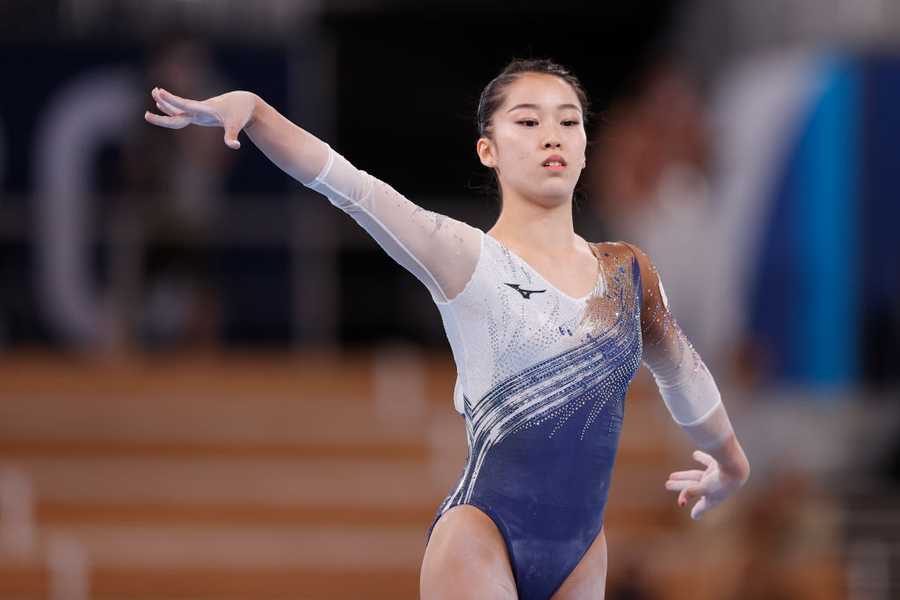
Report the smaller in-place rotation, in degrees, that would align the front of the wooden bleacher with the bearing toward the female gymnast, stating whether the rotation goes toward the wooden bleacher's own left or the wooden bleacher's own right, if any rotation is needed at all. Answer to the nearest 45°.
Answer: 0° — it already faces them

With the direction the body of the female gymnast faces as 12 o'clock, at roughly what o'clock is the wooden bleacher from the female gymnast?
The wooden bleacher is roughly at 7 o'clock from the female gymnast.

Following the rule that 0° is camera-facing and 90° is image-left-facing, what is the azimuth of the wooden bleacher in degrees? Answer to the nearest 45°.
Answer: approximately 0°

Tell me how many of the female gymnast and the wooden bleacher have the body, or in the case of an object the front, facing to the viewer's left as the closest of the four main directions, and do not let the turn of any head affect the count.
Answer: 0
